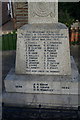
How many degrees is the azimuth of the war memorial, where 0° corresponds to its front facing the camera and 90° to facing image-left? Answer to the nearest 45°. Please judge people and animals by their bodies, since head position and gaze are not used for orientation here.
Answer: approximately 0°
